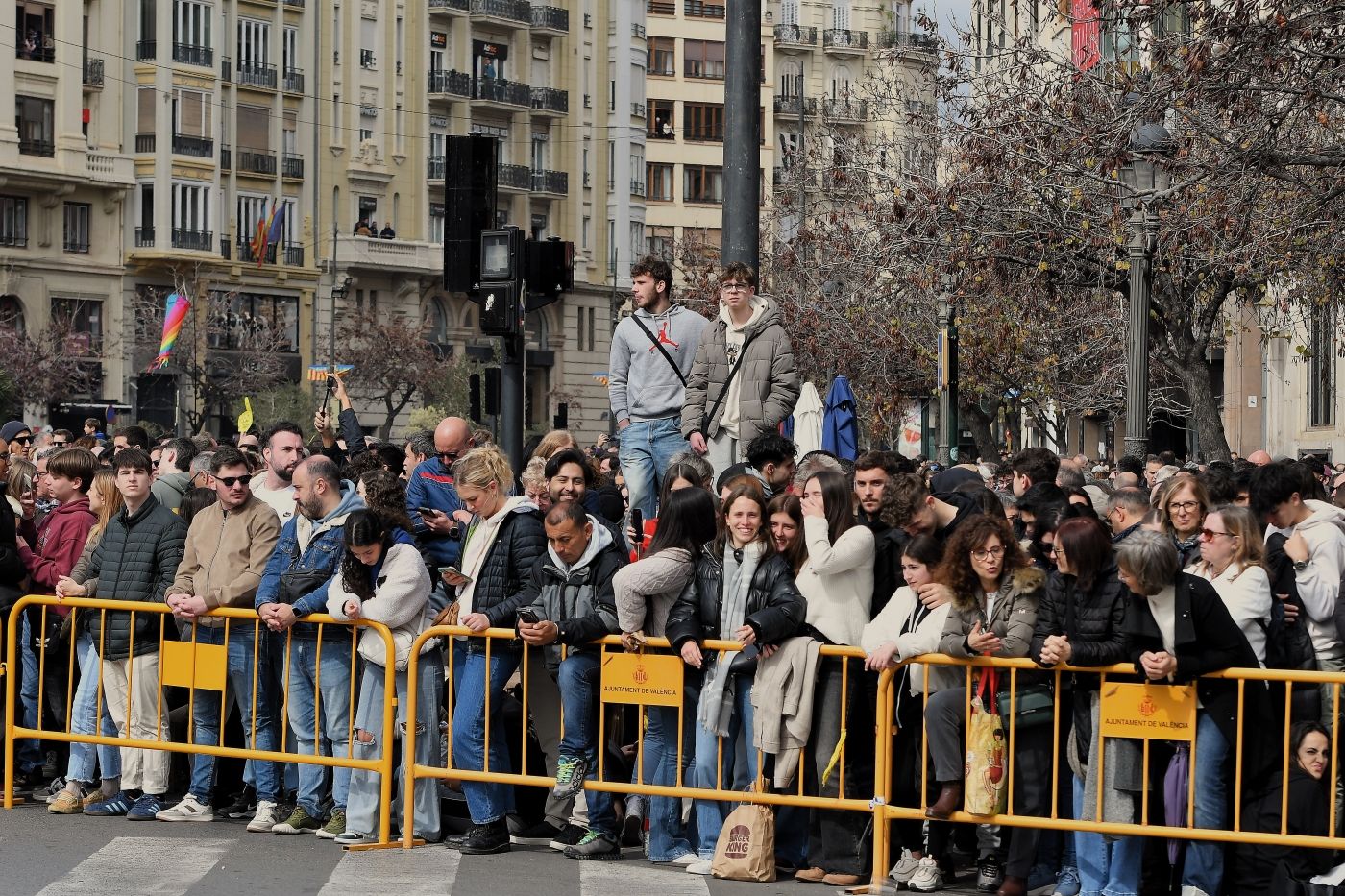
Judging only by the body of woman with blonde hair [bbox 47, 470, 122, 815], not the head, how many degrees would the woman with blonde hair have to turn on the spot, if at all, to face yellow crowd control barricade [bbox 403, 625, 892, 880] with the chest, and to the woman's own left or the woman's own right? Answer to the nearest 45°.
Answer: approximately 135° to the woman's own left

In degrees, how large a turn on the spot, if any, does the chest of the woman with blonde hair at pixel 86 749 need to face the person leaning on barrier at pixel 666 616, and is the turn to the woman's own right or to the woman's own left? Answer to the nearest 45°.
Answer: approximately 135° to the woman's own left

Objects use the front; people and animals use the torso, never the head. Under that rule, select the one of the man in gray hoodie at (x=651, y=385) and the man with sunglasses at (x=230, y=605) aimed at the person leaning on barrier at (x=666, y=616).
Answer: the man in gray hoodie

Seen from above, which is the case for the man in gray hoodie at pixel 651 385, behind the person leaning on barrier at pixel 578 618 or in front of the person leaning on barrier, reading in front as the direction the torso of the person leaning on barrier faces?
behind

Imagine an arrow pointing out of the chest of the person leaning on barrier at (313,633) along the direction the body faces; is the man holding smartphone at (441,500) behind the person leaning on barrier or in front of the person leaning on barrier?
behind

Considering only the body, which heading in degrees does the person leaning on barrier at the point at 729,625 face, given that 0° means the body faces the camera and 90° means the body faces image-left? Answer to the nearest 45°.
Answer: approximately 0°
